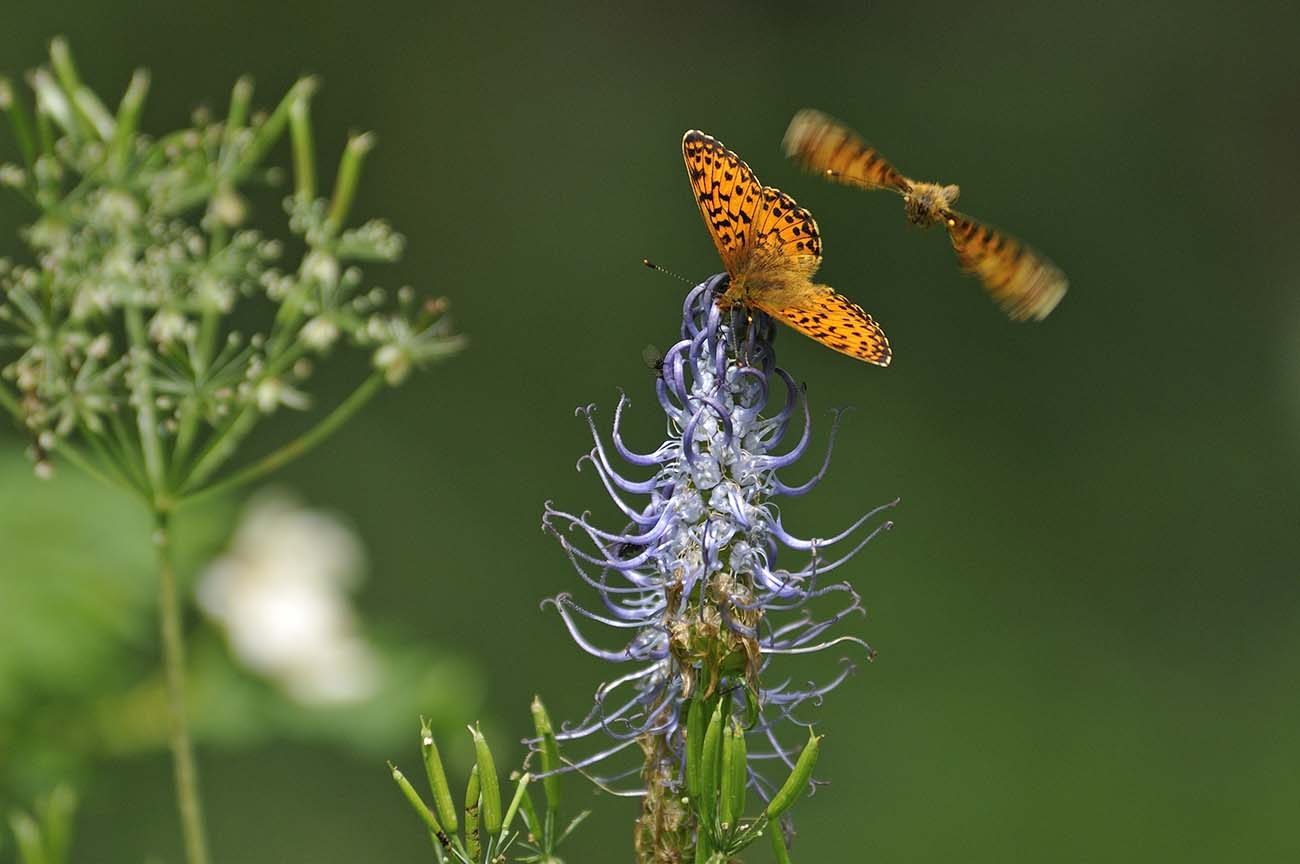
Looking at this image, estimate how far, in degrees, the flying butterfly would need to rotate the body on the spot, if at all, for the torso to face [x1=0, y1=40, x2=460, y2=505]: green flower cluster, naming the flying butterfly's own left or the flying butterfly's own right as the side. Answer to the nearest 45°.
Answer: approximately 45° to the flying butterfly's own right

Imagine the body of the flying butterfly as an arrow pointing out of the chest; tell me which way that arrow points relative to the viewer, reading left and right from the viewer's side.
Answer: facing the viewer and to the left of the viewer
